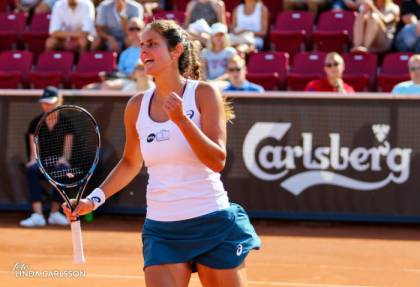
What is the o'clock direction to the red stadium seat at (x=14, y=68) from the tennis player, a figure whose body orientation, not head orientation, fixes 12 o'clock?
The red stadium seat is roughly at 4 o'clock from the tennis player.

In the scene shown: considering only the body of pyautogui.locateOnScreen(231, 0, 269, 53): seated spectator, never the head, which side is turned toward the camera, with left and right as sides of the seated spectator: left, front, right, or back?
front

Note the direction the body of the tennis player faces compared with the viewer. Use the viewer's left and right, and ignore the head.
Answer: facing the viewer and to the left of the viewer

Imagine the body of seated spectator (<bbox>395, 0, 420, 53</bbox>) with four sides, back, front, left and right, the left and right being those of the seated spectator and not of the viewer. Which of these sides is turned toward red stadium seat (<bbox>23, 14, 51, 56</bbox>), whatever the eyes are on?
right

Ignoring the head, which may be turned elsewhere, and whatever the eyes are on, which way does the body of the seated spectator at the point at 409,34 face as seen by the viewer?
toward the camera

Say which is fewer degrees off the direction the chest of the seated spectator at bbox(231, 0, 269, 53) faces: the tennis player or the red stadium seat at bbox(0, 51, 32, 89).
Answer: the tennis player

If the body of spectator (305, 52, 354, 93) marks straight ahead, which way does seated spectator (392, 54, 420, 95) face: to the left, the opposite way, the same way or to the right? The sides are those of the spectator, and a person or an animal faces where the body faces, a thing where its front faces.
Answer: the same way

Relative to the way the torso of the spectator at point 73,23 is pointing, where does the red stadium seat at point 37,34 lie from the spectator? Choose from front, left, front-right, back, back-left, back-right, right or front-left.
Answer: back-right

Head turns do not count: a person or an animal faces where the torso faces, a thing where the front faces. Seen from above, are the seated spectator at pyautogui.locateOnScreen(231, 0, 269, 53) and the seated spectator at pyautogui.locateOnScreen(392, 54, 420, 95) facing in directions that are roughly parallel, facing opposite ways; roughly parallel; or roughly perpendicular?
roughly parallel

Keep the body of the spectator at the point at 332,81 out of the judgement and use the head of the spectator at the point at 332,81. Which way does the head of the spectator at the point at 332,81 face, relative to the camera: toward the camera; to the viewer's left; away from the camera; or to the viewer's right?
toward the camera

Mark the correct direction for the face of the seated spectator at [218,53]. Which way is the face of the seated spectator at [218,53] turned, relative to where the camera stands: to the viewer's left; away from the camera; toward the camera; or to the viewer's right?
toward the camera

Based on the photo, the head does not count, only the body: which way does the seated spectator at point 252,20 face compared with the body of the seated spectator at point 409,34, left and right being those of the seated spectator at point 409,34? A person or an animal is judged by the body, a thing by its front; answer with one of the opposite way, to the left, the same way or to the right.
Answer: the same way

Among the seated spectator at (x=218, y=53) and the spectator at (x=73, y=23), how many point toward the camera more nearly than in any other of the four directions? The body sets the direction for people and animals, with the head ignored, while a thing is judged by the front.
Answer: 2
